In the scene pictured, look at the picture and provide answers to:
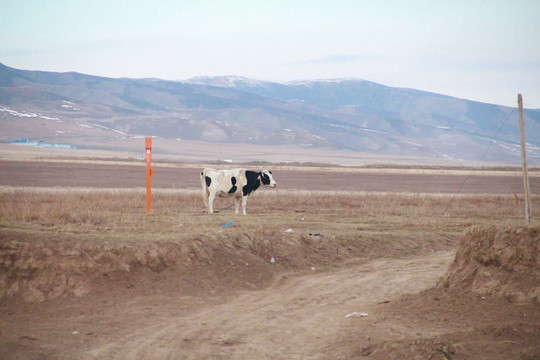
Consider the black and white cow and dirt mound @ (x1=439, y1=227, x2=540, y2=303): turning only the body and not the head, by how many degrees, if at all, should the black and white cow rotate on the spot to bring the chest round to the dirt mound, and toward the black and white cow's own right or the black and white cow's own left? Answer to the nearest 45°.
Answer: approximately 90° to the black and white cow's own right

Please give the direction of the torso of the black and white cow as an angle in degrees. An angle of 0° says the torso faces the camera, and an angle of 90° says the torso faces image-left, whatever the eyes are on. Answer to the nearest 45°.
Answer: approximately 270°

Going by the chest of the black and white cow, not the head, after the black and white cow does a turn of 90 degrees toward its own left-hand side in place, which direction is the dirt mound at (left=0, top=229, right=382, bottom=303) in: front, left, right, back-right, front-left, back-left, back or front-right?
back
